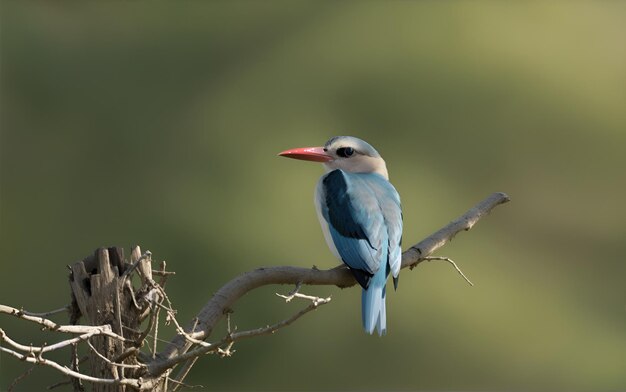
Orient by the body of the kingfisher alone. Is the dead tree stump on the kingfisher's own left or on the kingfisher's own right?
on the kingfisher's own left

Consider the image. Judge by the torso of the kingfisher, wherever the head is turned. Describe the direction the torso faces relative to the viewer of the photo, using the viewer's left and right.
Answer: facing away from the viewer and to the left of the viewer

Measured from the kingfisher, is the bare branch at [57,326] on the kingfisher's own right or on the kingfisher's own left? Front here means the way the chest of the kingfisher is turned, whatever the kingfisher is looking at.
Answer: on the kingfisher's own left
